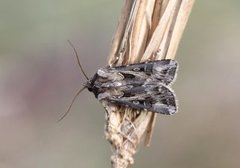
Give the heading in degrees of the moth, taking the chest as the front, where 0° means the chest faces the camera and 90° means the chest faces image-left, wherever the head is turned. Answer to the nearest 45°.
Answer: approximately 90°
